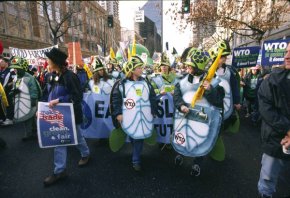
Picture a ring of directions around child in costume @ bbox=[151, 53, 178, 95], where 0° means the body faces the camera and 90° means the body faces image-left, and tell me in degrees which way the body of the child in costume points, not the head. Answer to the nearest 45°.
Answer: approximately 0°

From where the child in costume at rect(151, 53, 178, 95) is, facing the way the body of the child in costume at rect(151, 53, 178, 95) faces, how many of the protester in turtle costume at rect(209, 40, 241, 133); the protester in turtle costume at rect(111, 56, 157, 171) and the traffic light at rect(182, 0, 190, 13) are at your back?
1

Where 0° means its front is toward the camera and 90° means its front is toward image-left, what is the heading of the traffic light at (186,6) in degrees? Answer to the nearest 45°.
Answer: approximately 0°

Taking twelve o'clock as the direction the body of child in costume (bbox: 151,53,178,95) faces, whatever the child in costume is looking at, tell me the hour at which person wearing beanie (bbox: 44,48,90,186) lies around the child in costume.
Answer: The person wearing beanie is roughly at 1 o'clock from the child in costume.

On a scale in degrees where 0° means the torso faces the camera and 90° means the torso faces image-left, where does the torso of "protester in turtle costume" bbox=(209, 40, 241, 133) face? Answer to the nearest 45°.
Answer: approximately 45°

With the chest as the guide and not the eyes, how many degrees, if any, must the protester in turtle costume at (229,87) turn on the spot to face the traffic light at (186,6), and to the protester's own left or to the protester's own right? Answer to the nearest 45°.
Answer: approximately 135° to the protester's own right

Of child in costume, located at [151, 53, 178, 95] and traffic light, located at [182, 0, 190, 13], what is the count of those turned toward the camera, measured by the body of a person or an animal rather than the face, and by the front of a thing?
2
